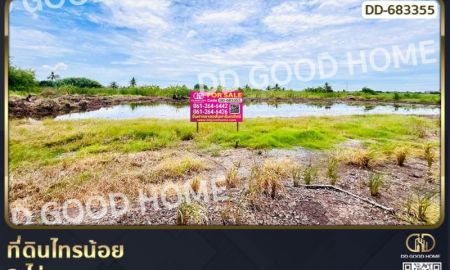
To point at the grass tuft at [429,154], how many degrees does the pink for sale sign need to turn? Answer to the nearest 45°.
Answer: approximately 90° to its left

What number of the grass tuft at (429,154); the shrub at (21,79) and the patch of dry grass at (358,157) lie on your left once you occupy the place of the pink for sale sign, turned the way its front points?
2

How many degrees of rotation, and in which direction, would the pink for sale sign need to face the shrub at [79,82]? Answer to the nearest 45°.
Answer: approximately 90° to its right

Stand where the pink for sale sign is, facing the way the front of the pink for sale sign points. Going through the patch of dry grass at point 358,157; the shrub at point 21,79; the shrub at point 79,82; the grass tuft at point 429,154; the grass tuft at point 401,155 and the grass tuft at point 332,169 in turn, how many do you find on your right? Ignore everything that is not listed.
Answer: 2

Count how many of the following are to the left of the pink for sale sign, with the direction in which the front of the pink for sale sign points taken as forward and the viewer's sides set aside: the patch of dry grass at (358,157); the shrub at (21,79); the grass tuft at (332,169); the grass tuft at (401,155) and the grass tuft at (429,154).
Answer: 4

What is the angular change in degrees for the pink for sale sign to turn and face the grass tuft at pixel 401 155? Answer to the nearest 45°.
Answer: approximately 90° to its left

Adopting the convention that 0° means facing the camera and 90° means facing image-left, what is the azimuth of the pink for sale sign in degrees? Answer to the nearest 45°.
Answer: approximately 0°
